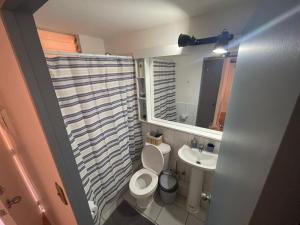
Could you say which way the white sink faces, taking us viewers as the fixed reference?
facing the viewer and to the left of the viewer

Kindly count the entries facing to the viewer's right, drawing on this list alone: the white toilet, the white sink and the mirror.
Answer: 0

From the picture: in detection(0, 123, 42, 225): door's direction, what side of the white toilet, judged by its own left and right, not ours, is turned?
front

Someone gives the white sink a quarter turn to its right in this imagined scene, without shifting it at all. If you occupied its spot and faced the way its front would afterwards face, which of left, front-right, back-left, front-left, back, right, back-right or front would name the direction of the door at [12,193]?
left

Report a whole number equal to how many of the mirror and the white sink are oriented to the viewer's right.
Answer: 0

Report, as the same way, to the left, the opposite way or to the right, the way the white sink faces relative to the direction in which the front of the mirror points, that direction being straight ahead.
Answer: the same way

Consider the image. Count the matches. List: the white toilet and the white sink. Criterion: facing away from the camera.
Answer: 0

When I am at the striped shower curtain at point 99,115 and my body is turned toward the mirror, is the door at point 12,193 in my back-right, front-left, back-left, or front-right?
back-right

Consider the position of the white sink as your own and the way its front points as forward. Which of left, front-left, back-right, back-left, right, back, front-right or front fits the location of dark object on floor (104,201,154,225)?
front
